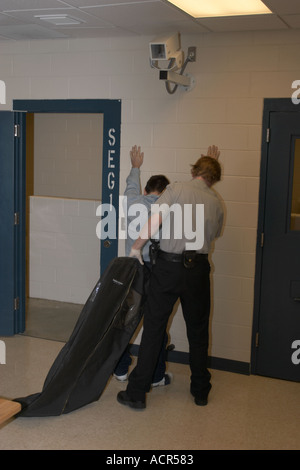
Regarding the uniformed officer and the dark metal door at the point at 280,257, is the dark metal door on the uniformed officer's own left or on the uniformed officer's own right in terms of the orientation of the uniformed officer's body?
on the uniformed officer's own right

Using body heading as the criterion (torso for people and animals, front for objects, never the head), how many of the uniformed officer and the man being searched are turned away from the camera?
2

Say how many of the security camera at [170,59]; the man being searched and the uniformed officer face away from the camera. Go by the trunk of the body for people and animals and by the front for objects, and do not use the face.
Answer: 2

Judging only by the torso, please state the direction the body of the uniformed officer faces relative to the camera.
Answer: away from the camera

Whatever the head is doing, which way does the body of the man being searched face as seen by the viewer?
away from the camera

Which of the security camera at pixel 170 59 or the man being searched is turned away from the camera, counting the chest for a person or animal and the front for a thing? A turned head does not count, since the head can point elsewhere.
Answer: the man being searched

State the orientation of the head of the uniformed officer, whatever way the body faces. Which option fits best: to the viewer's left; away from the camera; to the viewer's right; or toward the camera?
away from the camera

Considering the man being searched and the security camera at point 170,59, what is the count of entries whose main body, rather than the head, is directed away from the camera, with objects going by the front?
1

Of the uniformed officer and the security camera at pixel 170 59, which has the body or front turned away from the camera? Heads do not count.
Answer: the uniformed officer

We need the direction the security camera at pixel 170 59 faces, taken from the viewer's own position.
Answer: facing the viewer and to the left of the viewer
